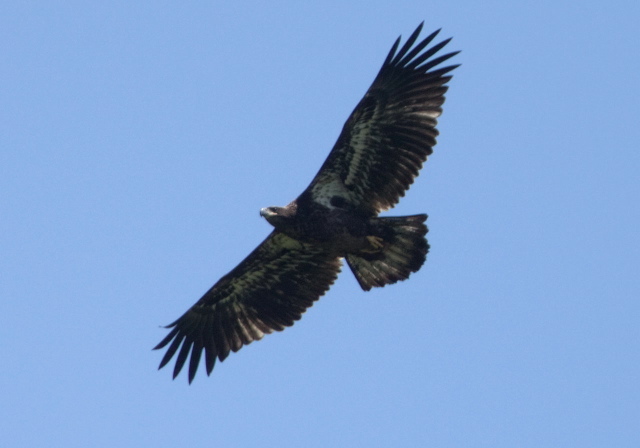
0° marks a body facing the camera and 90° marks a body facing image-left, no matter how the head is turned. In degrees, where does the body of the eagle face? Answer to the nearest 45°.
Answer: approximately 90°
